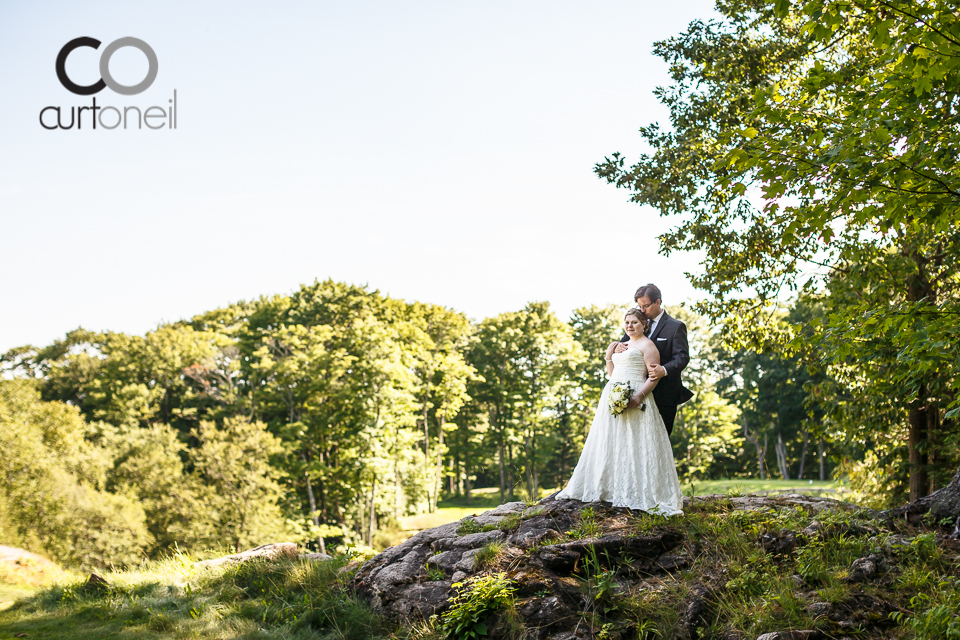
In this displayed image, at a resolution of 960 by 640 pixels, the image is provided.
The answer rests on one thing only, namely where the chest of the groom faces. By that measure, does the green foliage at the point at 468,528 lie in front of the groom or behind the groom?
in front

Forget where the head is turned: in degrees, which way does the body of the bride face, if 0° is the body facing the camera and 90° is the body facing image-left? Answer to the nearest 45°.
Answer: approximately 45°

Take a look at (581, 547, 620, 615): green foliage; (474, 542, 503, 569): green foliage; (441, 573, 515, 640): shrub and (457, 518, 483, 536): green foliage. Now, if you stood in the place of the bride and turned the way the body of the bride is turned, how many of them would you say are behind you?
0

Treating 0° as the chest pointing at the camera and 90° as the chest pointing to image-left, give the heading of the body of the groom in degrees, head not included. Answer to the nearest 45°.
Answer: approximately 45°

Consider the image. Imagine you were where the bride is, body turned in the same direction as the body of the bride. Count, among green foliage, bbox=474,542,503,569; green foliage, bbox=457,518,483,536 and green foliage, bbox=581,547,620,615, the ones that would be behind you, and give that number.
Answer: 0

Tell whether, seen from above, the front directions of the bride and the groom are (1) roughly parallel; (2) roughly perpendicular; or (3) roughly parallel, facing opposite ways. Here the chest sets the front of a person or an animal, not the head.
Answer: roughly parallel

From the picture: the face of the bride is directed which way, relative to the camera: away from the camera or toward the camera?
toward the camera

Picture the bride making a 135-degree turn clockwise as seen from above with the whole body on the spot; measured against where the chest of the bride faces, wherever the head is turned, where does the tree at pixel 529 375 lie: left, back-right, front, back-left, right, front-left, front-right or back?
front

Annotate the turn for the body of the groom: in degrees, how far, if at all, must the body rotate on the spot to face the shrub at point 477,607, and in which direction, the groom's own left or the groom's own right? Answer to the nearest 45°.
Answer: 0° — they already face it

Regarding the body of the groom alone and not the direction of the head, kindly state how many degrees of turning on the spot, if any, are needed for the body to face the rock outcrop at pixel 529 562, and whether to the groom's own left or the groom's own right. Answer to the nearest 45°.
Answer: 0° — they already face it

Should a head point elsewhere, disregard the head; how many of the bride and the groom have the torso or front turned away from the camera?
0

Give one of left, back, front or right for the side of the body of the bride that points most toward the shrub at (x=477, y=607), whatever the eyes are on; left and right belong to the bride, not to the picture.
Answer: front
